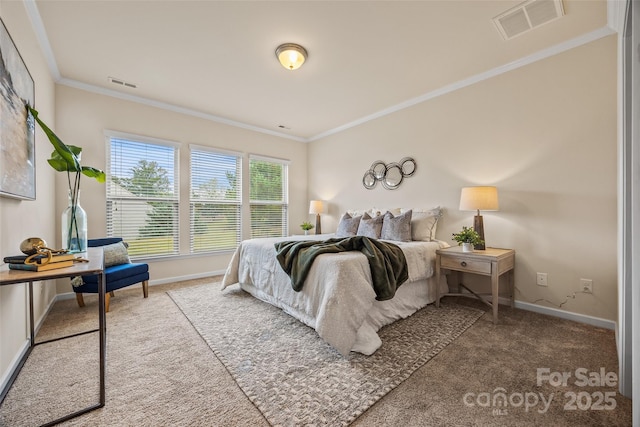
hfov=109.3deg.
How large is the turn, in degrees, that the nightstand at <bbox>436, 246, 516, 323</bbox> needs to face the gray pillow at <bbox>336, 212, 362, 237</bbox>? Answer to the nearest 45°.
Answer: approximately 45° to its right

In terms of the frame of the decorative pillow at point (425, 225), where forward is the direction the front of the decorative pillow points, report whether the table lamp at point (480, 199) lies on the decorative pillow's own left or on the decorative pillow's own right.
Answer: on the decorative pillow's own left

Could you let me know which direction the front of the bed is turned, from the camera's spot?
facing the viewer and to the left of the viewer

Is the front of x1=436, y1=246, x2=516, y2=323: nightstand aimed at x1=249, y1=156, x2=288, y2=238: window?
no

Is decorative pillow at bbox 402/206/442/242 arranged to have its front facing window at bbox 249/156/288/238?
no

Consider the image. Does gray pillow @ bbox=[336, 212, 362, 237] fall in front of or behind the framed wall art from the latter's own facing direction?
in front

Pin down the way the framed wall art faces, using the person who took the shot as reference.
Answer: facing to the right of the viewer

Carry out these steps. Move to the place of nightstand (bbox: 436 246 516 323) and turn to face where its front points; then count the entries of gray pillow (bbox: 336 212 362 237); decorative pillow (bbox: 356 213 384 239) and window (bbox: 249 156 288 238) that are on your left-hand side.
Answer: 0

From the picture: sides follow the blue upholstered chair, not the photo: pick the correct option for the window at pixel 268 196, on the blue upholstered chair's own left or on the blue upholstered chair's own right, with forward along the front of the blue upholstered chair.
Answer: on the blue upholstered chair's own left

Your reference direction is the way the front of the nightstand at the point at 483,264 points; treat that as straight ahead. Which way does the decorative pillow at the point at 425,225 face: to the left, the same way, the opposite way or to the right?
the same way

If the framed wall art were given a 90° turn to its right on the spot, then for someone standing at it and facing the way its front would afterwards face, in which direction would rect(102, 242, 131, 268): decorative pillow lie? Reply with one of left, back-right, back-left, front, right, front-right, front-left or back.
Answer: back-left

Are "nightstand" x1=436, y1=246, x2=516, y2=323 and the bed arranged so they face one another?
no

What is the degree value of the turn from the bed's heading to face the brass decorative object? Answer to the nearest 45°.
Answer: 0° — it already faces it

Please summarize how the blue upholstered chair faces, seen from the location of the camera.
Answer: facing the viewer and to the right of the viewer

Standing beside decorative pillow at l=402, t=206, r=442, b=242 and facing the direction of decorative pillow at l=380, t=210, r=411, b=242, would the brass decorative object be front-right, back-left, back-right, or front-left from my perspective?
front-left
